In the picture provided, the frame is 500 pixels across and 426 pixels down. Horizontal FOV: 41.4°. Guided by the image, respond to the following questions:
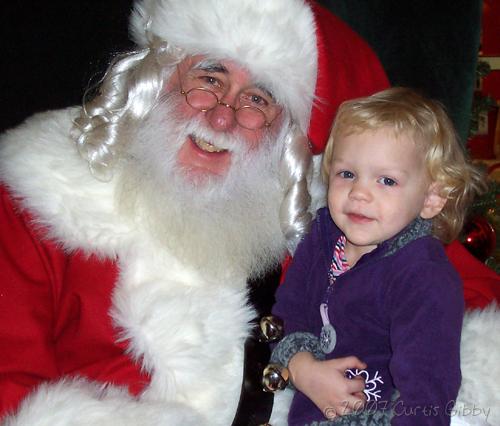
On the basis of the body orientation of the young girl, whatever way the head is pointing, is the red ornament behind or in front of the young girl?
behind

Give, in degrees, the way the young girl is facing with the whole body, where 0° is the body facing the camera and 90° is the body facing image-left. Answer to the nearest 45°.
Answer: approximately 45°
